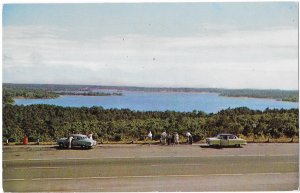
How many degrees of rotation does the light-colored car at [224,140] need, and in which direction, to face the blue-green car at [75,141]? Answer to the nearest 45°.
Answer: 0° — it already faces it

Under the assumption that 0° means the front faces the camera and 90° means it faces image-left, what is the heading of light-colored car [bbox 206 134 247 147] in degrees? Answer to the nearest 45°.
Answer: approximately 90°
